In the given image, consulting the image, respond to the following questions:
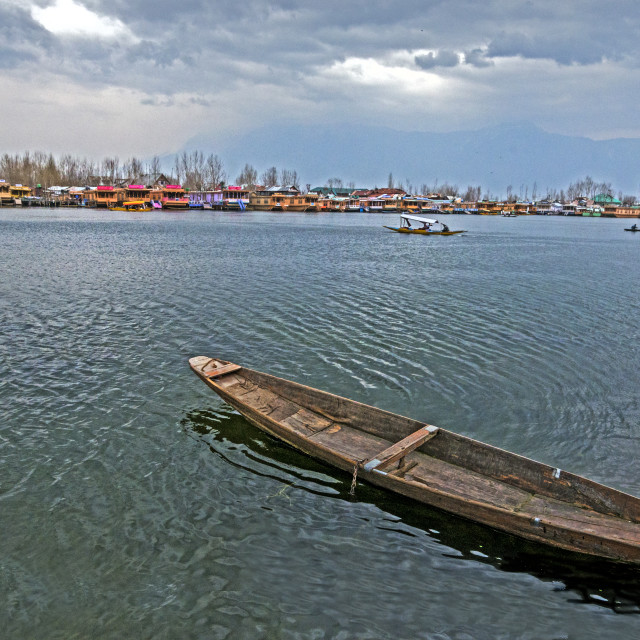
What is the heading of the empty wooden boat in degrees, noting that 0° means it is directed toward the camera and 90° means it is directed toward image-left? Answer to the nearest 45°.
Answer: approximately 135°

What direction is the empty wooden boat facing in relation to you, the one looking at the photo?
facing away from the viewer and to the left of the viewer
